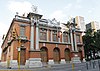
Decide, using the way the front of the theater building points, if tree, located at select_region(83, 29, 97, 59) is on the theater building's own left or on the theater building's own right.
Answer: on the theater building's own left
